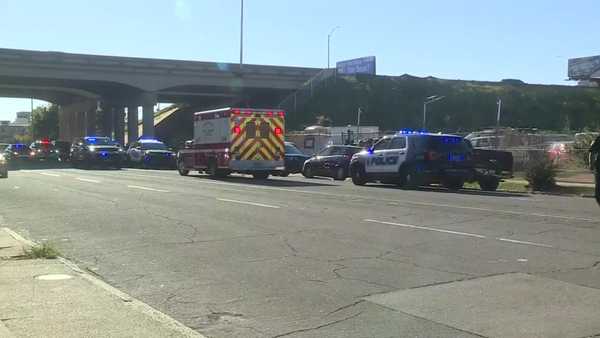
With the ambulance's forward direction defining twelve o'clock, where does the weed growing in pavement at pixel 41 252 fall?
The weed growing in pavement is roughly at 8 o'clock from the ambulance.

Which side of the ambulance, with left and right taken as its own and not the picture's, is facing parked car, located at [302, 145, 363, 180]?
right

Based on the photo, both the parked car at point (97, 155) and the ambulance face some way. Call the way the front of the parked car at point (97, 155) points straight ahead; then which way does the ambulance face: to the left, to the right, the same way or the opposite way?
the opposite way

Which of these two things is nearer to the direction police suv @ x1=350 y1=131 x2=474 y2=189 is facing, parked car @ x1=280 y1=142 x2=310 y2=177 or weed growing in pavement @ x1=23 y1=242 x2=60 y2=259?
the parked car

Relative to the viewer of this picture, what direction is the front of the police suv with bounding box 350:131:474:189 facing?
facing away from the viewer and to the left of the viewer

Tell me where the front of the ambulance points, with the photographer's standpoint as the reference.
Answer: facing away from the viewer and to the left of the viewer

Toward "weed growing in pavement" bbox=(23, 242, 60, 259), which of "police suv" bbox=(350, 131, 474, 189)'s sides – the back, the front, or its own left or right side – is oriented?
left

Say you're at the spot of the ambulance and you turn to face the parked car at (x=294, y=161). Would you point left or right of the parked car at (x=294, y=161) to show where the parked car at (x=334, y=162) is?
right

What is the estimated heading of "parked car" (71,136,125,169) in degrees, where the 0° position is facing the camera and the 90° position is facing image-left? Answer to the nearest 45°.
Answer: approximately 315°
